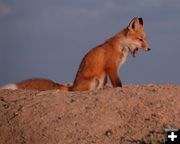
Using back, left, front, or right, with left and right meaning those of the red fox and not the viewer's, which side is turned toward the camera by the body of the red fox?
right
